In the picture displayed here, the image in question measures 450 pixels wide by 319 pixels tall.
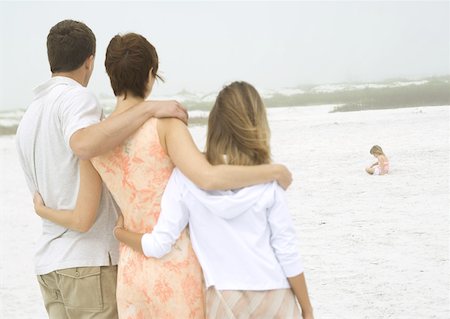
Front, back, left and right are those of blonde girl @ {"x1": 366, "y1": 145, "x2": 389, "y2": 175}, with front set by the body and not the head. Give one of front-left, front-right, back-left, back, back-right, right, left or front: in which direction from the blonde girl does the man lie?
left

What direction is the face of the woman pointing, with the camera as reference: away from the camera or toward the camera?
away from the camera

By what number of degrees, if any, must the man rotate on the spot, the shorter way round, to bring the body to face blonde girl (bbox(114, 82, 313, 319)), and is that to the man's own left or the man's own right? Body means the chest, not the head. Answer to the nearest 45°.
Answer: approximately 90° to the man's own right

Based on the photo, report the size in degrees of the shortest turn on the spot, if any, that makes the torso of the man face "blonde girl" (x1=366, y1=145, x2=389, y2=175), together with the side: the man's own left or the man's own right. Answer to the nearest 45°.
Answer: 0° — they already face them

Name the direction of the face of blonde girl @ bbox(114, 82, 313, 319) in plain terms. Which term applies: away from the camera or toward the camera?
away from the camera

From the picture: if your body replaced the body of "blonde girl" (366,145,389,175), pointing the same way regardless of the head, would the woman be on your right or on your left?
on your left

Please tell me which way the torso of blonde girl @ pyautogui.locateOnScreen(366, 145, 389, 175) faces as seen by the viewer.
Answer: to the viewer's left

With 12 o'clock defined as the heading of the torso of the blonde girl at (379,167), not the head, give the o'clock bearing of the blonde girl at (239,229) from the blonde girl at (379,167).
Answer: the blonde girl at (239,229) is roughly at 9 o'clock from the blonde girl at (379,167).

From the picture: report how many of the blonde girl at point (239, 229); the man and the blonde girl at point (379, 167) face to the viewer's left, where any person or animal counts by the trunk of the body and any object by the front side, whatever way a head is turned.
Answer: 1

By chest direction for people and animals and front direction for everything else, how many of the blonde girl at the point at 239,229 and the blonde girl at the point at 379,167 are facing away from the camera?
1

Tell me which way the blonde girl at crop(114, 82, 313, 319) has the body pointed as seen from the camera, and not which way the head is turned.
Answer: away from the camera

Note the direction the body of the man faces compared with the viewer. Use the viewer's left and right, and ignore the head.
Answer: facing away from the viewer and to the right of the viewer

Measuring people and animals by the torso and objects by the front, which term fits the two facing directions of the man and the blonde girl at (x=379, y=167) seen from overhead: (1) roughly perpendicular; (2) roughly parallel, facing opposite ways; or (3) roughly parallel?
roughly perpendicular
